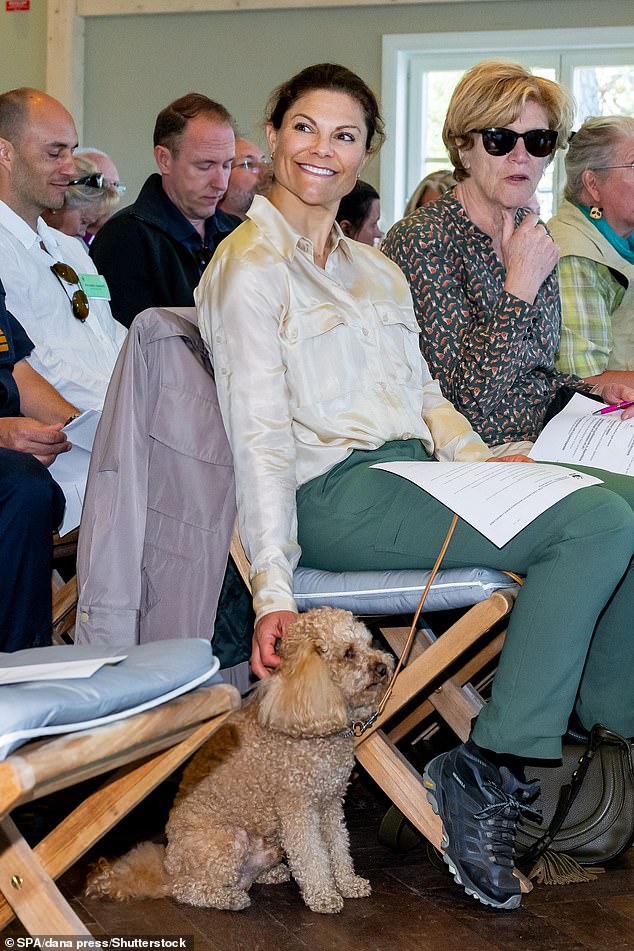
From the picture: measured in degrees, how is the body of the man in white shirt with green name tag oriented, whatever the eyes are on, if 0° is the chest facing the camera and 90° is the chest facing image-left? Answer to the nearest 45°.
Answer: approximately 315°

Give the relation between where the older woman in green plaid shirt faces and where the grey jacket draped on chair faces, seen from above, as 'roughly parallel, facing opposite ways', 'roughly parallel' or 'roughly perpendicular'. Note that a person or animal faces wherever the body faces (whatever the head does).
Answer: roughly parallel

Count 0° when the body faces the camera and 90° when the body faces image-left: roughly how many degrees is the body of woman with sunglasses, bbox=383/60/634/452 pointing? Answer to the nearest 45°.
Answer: approximately 315°

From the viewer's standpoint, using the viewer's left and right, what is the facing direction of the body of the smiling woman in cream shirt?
facing the viewer and to the right of the viewer

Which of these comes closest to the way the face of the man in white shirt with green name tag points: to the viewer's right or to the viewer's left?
to the viewer's right

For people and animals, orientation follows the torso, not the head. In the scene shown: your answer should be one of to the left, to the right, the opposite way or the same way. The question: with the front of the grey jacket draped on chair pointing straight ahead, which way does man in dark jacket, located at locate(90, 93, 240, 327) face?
the same way

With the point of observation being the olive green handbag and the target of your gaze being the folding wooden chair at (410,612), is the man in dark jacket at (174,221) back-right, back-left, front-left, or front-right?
front-right

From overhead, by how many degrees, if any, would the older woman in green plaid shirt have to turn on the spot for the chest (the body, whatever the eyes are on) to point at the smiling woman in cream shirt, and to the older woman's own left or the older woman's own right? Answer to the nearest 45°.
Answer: approximately 90° to the older woman's own right

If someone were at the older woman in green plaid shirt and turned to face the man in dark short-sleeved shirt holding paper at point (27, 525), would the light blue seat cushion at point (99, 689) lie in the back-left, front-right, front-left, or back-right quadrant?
front-left

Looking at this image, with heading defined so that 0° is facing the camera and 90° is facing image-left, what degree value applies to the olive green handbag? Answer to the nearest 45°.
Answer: approximately 0°

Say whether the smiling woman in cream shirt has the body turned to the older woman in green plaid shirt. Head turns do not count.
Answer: no
